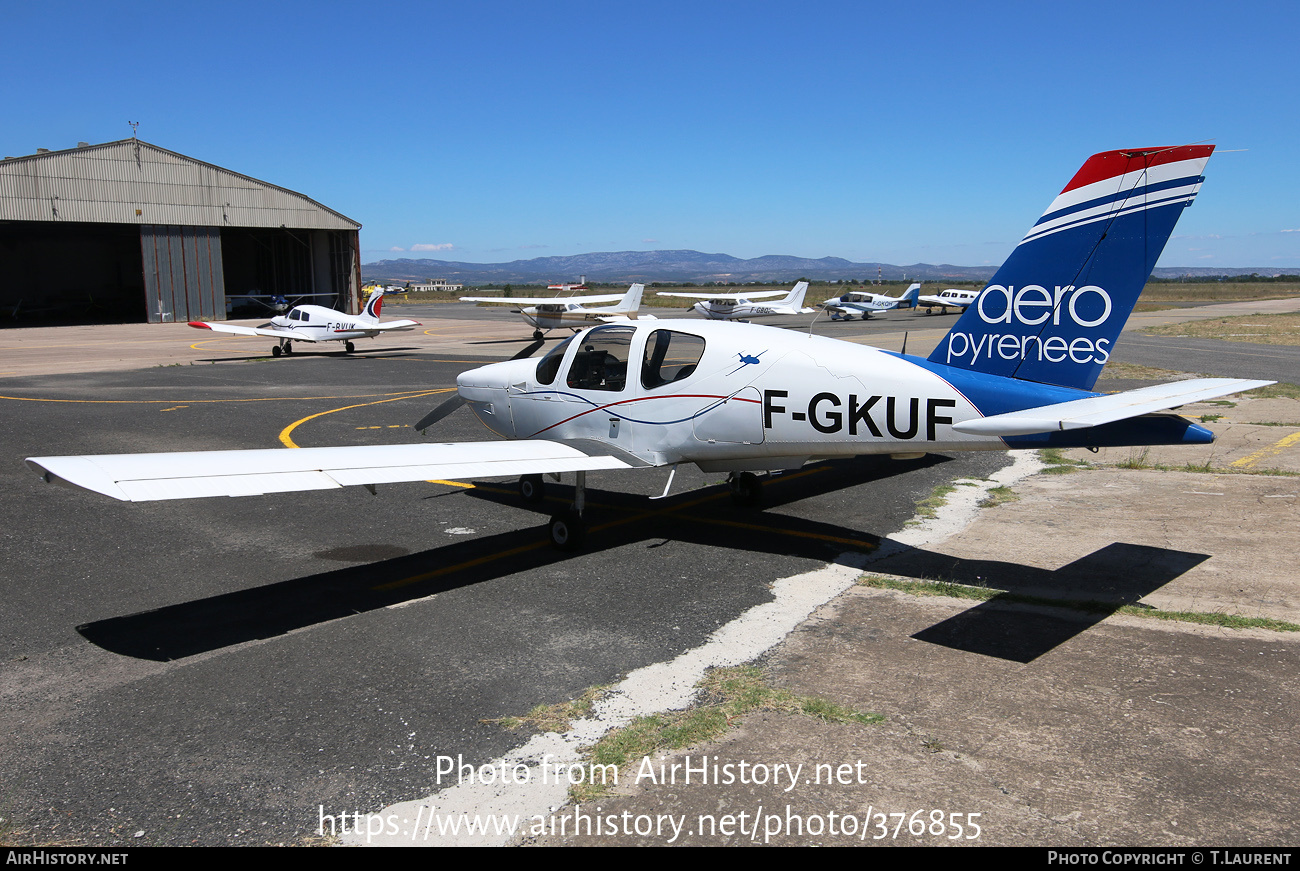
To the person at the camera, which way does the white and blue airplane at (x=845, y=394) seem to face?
facing away from the viewer and to the left of the viewer

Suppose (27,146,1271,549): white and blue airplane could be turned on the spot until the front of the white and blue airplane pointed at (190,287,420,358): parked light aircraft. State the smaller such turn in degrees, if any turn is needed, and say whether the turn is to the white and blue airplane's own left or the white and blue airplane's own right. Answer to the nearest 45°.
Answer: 0° — it already faces it

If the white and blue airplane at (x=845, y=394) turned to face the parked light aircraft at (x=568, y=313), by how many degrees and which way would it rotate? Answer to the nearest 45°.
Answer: approximately 45° to its right
